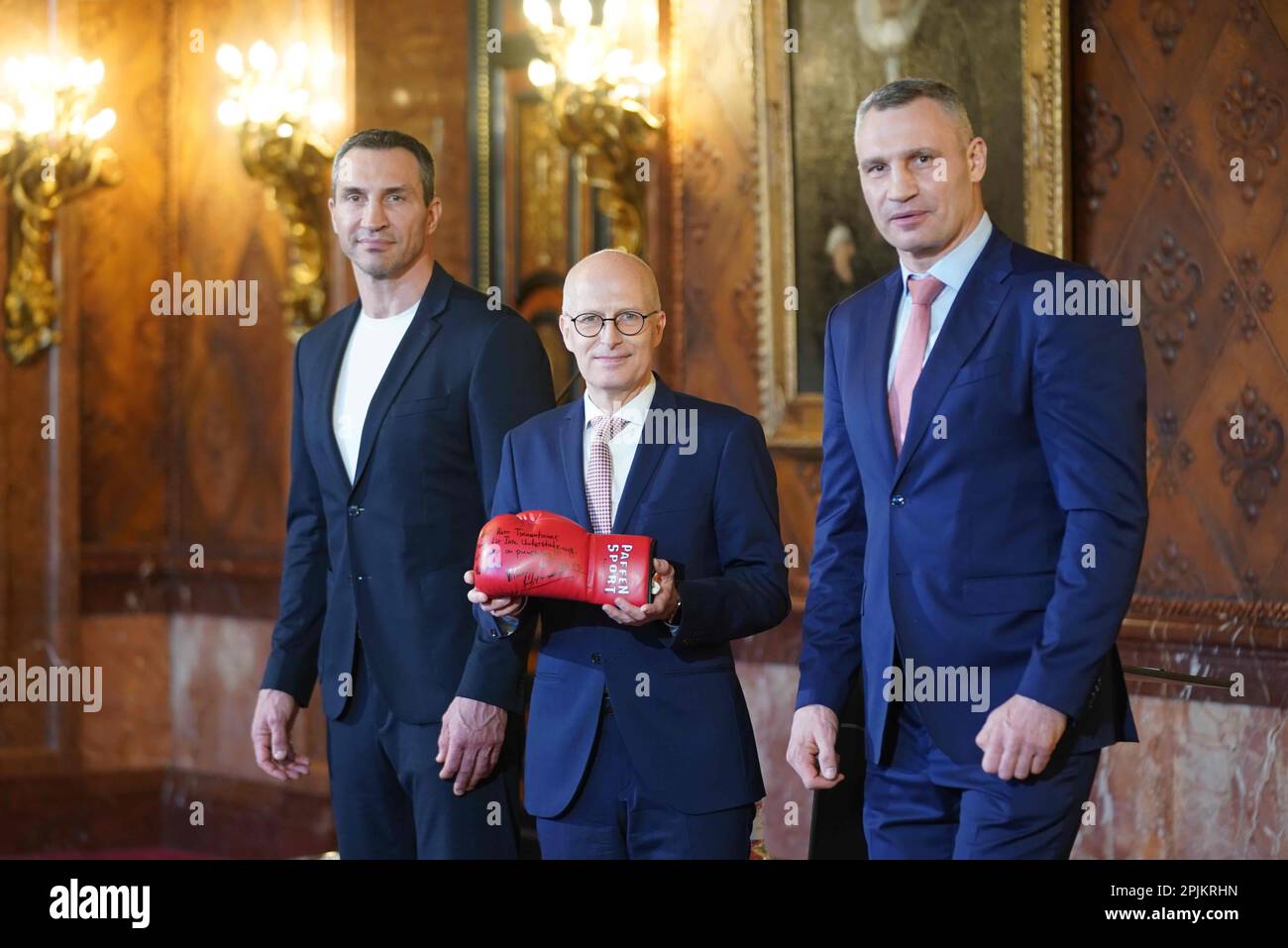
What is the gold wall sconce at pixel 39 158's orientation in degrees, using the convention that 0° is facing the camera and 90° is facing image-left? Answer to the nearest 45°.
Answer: approximately 315°

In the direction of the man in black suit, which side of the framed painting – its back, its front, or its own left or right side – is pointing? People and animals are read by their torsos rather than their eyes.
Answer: front

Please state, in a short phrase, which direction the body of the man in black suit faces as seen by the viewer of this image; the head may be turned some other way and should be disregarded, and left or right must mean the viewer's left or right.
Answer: facing the viewer and to the left of the viewer

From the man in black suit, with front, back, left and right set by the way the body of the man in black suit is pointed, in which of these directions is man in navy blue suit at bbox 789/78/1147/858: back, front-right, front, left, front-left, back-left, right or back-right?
left

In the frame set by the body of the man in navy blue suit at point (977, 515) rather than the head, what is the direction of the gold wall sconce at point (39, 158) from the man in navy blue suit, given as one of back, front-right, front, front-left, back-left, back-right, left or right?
right

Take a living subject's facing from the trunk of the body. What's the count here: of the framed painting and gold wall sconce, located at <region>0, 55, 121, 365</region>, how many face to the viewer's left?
0

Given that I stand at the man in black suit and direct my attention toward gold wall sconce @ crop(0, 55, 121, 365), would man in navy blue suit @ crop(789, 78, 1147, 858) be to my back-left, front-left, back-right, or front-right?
back-right

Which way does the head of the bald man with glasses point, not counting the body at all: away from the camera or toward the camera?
toward the camera

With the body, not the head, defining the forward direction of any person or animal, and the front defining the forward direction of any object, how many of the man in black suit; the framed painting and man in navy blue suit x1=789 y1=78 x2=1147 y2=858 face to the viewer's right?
0

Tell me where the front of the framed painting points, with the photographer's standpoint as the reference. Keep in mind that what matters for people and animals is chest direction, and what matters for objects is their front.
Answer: facing the viewer
